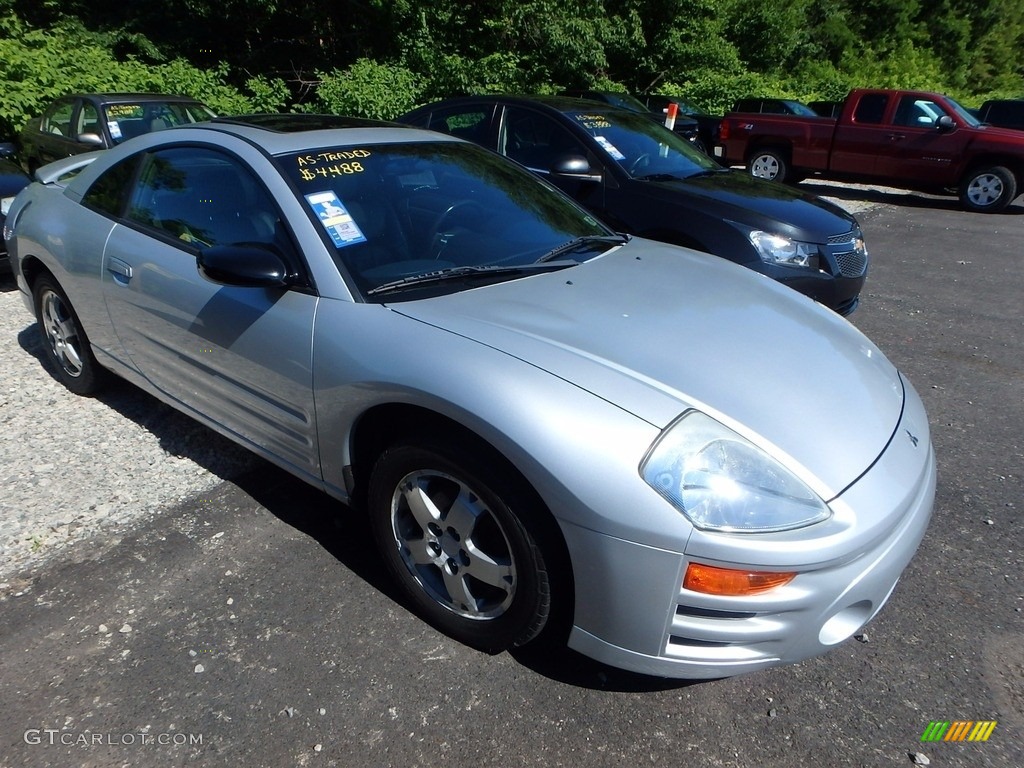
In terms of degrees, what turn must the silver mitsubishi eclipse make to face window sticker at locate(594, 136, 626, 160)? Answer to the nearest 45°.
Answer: approximately 135° to its left

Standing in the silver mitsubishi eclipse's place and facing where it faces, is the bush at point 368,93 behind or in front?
behind

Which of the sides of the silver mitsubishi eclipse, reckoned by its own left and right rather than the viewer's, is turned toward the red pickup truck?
left

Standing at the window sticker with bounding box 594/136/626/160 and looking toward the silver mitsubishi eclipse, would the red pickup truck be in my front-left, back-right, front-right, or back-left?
back-left

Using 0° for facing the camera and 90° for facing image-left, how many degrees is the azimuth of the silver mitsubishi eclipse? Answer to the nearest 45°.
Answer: approximately 315°
